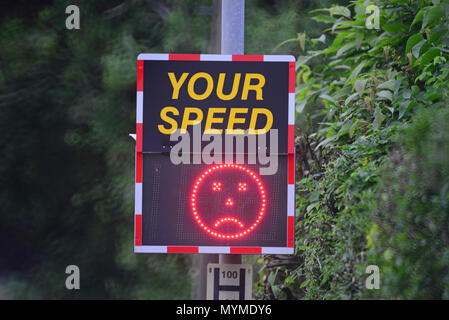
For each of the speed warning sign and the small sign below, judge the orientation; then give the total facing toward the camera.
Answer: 2

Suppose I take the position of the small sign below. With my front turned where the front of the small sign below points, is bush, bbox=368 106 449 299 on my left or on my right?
on my left

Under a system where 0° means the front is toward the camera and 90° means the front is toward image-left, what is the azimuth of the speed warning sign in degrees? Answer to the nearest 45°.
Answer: approximately 0°

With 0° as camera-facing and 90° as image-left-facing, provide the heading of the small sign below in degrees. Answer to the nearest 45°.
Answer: approximately 0°
